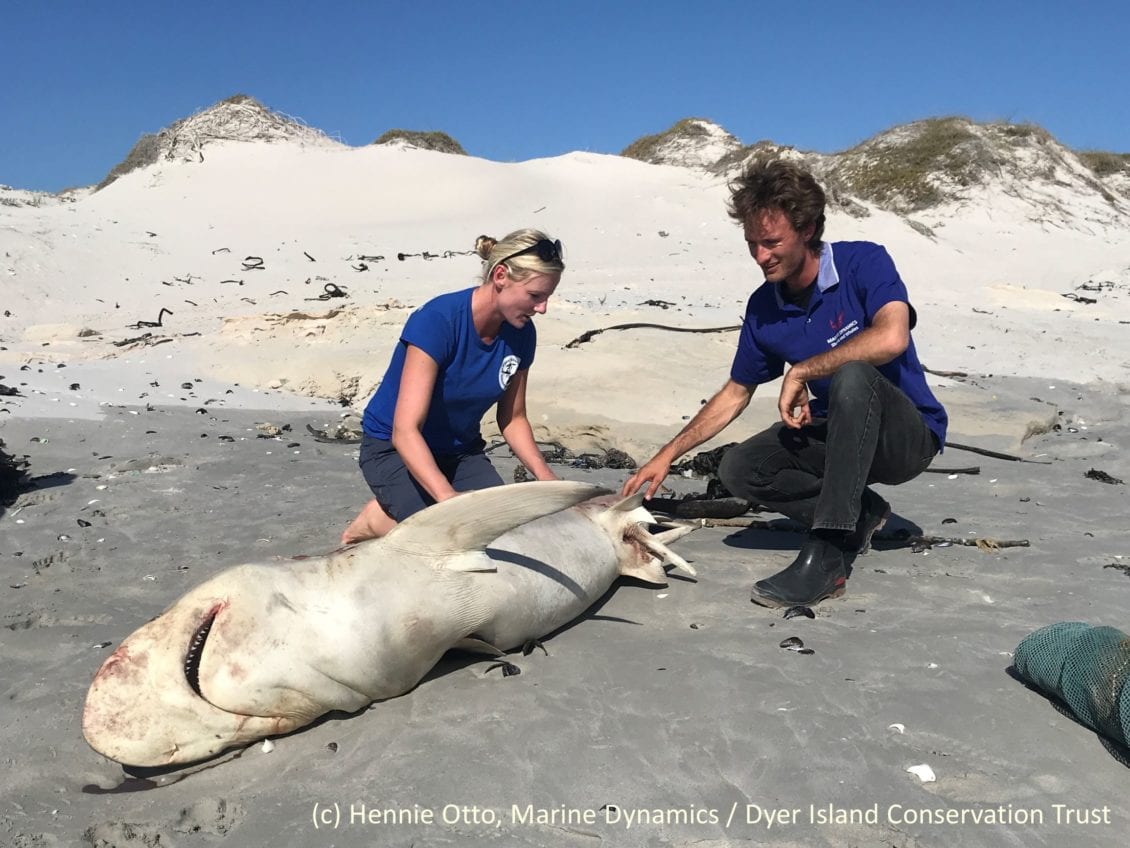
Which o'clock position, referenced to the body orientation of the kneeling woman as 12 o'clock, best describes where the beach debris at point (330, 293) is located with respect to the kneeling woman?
The beach debris is roughly at 7 o'clock from the kneeling woman.

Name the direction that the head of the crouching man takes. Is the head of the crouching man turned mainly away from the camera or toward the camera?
toward the camera

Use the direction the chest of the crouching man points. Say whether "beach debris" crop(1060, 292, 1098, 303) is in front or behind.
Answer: behind

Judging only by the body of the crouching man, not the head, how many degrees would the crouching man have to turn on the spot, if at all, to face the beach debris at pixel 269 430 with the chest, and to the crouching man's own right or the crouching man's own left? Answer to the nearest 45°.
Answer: approximately 90° to the crouching man's own right

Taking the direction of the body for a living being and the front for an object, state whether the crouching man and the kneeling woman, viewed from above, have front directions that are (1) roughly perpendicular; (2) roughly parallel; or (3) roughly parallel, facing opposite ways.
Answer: roughly perpendicular

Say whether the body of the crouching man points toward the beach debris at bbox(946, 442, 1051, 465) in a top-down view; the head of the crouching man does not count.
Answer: no

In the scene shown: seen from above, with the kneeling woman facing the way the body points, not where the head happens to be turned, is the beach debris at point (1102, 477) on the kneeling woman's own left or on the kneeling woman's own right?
on the kneeling woman's own left

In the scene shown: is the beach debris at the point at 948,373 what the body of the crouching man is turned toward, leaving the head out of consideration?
no

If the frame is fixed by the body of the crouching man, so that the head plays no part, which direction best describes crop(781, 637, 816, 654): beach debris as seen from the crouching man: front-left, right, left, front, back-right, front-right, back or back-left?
front-left

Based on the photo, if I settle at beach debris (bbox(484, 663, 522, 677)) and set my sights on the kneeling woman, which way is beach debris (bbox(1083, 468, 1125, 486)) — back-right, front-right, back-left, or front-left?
front-right

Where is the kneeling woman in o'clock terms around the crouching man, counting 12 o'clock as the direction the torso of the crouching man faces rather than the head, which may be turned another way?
The kneeling woman is roughly at 1 o'clock from the crouching man.

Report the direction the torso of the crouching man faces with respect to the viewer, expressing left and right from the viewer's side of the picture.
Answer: facing the viewer and to the left of the viewer

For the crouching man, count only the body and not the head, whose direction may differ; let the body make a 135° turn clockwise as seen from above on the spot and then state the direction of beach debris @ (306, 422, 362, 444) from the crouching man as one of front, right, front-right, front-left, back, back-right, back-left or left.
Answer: front-left

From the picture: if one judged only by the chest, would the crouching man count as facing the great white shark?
yes

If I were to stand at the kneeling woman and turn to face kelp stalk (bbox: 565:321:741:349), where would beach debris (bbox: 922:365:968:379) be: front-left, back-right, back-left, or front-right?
front-right

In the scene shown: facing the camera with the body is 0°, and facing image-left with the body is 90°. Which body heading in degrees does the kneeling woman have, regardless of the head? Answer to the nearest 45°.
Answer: approximately 315°

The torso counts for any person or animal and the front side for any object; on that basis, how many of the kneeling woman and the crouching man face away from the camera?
0

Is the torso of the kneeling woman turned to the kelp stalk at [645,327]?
no
